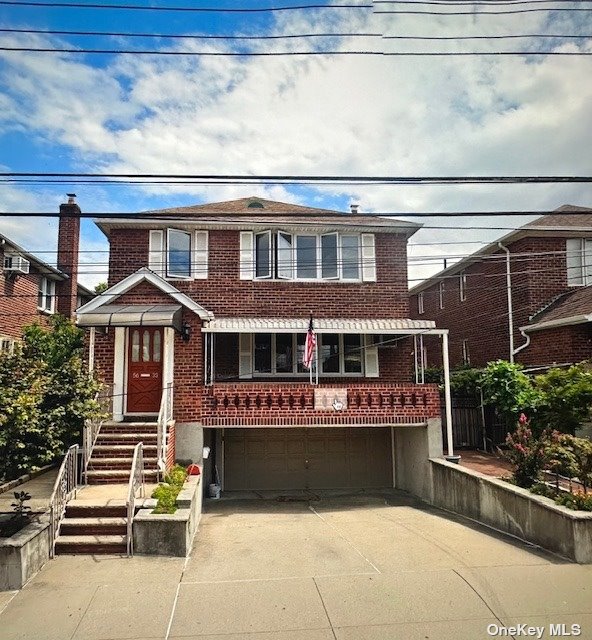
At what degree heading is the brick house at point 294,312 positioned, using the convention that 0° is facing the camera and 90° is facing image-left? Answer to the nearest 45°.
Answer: approximately 0°

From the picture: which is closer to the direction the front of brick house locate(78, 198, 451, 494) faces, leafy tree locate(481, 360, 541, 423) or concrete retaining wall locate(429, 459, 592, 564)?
the concrete retaining wall

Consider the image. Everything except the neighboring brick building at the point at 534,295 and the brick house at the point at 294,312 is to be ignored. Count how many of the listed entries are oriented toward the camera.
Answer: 2

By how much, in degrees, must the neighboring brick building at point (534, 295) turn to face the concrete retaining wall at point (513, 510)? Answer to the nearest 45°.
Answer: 0° — it already faces it

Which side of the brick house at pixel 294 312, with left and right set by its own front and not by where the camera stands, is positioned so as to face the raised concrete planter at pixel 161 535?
front

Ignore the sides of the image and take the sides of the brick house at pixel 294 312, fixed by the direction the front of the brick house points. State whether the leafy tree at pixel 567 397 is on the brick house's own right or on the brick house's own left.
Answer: on the brick house's own left

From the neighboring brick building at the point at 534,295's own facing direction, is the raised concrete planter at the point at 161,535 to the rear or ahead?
ahead

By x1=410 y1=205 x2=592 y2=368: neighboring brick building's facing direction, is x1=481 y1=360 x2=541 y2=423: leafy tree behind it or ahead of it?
ahead

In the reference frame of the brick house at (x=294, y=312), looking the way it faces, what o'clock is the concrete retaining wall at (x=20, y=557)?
The concrete retaining wall is roughly at 1 o'clock from the brick house.

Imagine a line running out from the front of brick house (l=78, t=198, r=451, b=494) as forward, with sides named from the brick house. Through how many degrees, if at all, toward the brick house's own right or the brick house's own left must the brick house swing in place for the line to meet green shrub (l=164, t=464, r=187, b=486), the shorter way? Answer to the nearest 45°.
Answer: approximately 45° to the brick house's own right

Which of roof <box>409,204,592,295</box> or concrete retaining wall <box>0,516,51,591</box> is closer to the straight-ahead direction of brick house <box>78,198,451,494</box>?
the concrete retaining wall

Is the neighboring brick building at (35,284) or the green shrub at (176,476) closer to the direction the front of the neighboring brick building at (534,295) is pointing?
the green shrub

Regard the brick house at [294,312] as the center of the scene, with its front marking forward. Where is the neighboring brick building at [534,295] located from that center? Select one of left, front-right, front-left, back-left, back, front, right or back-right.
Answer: left

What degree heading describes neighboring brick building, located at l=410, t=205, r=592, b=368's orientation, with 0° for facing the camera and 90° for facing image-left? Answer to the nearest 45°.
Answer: approximately 0°

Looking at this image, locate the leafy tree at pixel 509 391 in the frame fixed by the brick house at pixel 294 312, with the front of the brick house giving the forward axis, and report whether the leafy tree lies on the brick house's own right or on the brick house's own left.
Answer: on the brick house's own left
